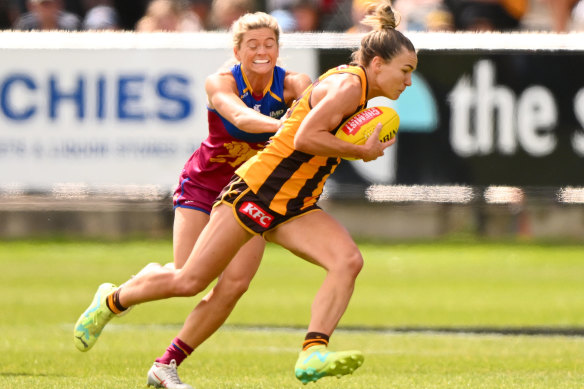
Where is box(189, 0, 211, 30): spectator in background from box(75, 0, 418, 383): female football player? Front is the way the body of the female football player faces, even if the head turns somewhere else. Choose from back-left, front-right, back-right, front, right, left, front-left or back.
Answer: left

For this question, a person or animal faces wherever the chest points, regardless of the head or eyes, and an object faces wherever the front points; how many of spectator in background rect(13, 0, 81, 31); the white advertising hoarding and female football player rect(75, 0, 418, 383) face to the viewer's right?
1

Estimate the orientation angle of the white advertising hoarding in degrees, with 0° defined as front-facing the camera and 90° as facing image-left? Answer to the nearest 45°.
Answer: approximately 0°

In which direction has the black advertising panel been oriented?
toward the camera

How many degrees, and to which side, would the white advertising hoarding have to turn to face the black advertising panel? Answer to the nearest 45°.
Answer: approximately 90° to its left

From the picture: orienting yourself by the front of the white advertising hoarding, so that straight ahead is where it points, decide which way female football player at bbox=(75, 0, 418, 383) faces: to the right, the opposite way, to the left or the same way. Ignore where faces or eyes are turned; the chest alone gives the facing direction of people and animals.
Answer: to the left

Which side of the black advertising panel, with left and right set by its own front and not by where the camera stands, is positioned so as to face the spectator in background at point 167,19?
right

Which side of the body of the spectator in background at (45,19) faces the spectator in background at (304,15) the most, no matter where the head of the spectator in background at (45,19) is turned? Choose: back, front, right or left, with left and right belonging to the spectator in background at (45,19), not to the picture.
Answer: left

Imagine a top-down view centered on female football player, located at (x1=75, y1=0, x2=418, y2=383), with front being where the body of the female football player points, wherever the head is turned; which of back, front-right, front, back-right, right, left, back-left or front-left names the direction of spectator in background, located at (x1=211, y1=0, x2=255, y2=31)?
left

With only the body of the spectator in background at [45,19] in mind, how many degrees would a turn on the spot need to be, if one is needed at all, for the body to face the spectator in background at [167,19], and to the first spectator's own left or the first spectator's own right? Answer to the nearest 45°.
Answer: approximately 90° to the first spectator's own left

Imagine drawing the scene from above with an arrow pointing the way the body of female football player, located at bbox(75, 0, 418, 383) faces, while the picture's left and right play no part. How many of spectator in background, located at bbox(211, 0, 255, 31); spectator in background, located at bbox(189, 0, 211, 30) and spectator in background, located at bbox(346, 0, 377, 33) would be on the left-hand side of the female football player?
3

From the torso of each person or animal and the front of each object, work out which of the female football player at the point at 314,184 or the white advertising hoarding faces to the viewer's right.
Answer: the female football player

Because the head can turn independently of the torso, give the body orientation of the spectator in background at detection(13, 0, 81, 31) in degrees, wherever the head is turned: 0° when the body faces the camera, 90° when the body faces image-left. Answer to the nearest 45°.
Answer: approximately 0°

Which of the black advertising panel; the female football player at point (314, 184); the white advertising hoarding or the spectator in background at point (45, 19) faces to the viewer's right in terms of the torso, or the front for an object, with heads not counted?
the female football player

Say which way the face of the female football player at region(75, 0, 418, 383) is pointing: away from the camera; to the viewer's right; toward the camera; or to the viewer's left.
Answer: to the viewer's right

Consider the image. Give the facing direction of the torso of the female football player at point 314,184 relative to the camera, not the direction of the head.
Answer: to the viewer's right
